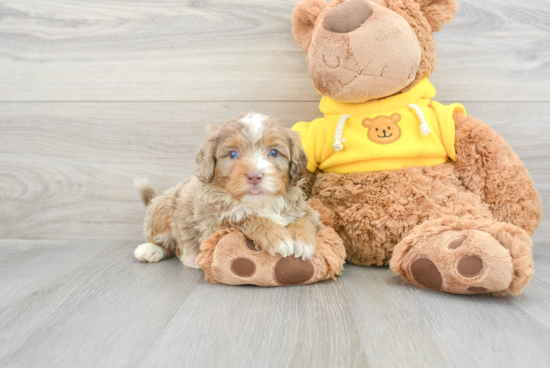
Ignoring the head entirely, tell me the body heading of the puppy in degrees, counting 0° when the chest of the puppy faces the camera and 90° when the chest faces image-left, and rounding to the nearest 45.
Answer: approximately 315°

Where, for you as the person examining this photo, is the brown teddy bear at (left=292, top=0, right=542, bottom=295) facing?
facing the viewer
